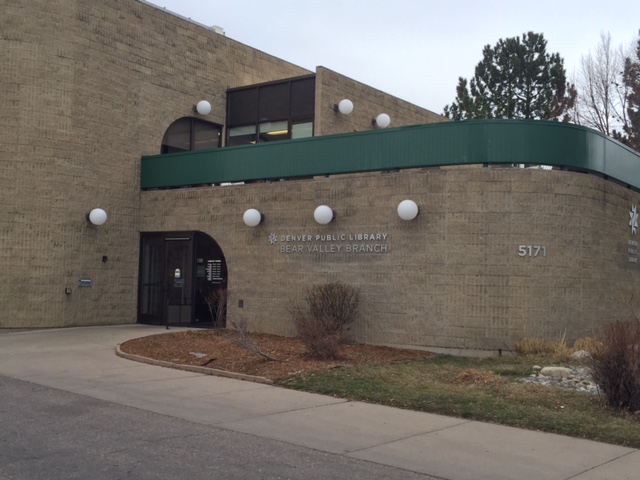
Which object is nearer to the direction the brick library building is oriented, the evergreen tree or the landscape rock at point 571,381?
the landscape rock

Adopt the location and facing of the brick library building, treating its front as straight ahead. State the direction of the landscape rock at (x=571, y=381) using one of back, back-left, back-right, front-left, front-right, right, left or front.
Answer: left

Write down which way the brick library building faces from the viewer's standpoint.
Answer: facing the viewer and to the left of the viewer

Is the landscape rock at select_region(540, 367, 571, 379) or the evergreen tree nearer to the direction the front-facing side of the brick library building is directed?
the landscape rock

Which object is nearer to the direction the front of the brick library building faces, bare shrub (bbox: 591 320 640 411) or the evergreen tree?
the bare shrub

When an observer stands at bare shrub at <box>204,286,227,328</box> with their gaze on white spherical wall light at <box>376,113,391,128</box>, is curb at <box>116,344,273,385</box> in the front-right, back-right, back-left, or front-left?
back-right

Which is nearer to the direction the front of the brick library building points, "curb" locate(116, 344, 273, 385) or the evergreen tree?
the curb

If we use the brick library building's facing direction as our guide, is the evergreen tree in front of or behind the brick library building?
behind

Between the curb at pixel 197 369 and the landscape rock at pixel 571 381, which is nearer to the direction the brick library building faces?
the curb

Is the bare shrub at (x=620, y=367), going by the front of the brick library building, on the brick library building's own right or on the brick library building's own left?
on the brick library building's own left
